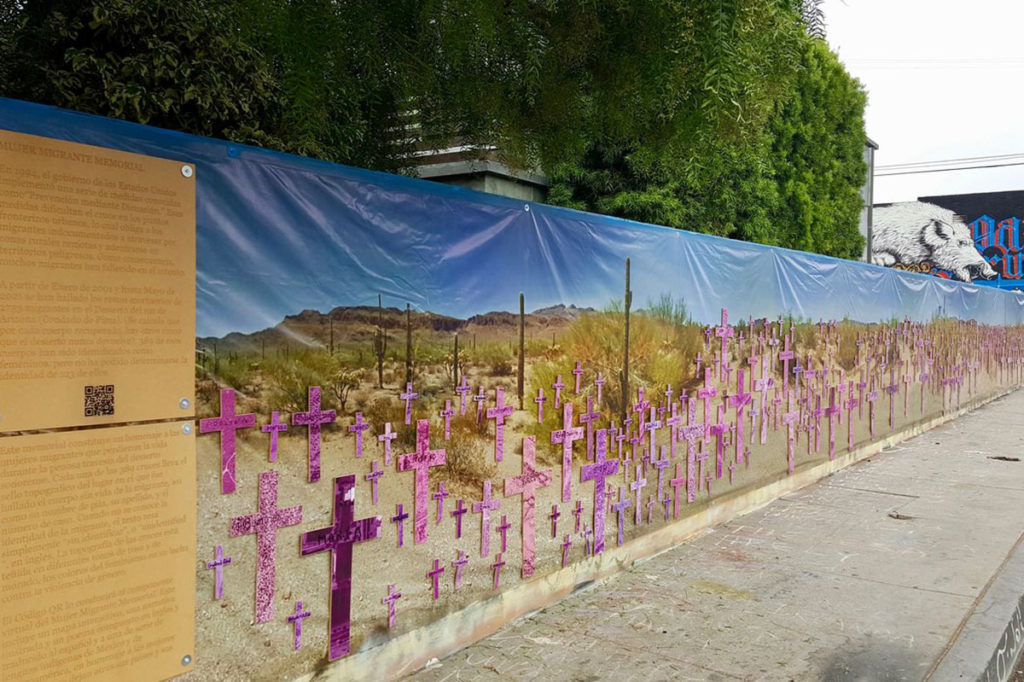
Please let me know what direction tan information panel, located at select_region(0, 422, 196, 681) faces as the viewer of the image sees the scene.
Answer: facing the viewer and to the right of the viewer

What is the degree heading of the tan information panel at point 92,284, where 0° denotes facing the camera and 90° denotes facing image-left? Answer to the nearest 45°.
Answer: approximately 315°

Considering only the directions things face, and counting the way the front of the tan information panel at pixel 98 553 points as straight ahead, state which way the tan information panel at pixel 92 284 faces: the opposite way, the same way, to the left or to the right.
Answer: the same way

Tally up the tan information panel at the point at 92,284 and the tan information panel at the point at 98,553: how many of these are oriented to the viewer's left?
0
